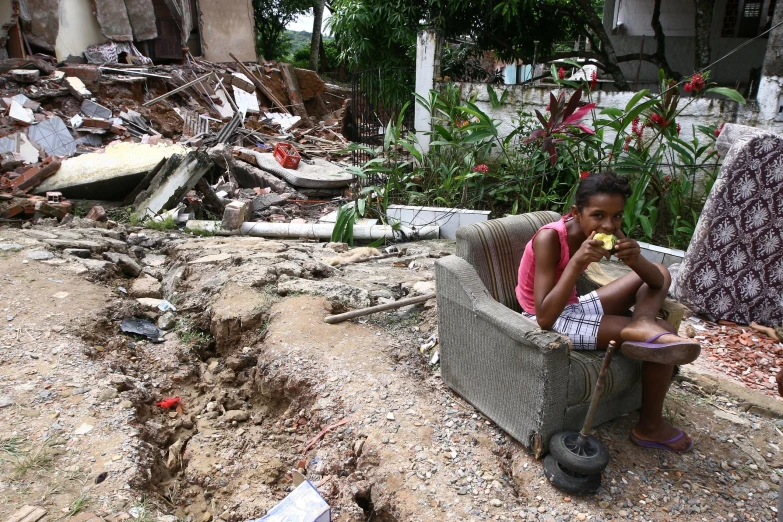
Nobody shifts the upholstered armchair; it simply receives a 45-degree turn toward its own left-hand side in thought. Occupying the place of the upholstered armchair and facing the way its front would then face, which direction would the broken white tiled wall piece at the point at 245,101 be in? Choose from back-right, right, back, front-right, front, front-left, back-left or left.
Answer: back-left

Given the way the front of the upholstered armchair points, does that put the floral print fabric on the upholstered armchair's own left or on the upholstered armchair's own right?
on the upholstered armchair's own left

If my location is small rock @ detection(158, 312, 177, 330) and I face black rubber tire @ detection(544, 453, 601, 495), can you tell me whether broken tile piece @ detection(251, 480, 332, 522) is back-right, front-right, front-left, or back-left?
front-right

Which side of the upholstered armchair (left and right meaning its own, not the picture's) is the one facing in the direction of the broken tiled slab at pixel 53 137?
back

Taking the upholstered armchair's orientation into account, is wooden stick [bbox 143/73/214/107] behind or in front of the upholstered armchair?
behind

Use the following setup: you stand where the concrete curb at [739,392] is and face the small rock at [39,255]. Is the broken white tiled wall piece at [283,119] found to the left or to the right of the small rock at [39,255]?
right

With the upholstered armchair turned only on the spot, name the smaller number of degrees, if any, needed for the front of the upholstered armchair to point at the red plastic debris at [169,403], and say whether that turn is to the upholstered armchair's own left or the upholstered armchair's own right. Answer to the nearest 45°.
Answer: approximately 135° to the upholstered armchair's own right

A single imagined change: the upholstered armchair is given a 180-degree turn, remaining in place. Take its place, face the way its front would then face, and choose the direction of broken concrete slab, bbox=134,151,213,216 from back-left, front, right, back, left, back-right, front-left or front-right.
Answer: front

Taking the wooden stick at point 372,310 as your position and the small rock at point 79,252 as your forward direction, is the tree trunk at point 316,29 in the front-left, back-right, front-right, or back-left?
front-right

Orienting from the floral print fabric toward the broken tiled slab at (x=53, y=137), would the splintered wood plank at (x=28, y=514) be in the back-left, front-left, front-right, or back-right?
front-left

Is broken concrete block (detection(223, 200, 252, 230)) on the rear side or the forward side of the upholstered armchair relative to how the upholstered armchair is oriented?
on the rear side

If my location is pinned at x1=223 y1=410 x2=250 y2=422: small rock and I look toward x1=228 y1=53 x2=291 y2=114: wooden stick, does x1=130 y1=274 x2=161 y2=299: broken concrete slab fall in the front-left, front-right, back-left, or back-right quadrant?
front-left

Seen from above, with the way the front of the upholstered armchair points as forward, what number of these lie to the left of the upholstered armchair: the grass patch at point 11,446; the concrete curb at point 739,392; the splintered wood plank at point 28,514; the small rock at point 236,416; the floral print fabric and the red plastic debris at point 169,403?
2

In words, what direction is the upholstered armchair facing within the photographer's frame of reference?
facing the viewer and to the right of the viewer

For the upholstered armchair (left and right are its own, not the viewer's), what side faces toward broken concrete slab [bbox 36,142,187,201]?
back
